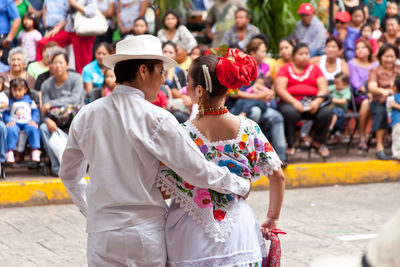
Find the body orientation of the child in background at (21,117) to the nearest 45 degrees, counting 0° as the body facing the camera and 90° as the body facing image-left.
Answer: approximately 0°

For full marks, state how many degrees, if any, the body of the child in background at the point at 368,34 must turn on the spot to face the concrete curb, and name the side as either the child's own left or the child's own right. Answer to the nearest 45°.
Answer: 0° — they already face it

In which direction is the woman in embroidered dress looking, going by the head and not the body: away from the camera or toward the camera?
away from the camera

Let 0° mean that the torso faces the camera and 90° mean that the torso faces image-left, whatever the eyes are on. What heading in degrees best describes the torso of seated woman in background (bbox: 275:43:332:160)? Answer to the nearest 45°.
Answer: approximately 0°

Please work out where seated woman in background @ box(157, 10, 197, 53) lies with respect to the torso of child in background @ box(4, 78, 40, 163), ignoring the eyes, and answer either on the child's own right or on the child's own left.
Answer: on the child's own left

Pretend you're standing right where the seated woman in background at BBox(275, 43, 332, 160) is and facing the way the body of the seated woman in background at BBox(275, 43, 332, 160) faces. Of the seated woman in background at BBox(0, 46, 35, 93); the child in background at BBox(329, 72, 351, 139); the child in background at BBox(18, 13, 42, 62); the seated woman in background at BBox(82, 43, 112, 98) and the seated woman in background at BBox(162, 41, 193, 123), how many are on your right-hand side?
4

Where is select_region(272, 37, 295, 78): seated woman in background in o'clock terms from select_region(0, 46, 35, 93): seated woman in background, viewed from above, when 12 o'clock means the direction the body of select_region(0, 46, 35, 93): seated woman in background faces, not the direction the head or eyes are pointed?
select_region(272, 37, 295, 78): seated woman in background is roughly at 9 o'clock from select_region(0, 46, 35, 93): seated woman in background.

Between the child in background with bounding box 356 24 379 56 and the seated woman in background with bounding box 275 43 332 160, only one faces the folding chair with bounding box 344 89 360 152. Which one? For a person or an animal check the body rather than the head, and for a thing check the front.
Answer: the child in background

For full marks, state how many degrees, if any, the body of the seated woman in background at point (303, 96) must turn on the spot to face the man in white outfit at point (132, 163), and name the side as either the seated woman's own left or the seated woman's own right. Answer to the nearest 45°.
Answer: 0° — they already face them

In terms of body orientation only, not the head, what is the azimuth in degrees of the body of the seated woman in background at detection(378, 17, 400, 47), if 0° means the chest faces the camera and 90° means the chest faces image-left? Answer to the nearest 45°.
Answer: approximately 45°

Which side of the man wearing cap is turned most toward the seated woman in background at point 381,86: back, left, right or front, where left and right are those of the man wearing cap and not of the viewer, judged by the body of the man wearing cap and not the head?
left

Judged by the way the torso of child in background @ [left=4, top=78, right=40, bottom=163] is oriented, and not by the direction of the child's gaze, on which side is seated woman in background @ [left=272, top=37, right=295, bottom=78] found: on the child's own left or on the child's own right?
on the child's own left
